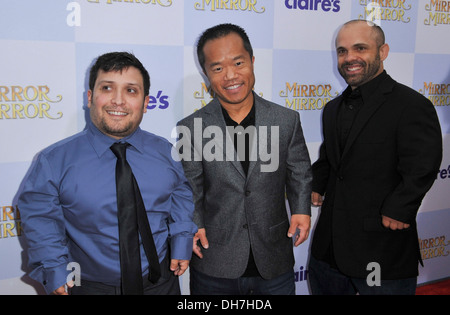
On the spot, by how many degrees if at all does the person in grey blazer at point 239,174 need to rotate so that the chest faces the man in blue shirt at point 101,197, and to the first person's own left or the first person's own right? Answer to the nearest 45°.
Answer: approximately 45° to the first person's own right

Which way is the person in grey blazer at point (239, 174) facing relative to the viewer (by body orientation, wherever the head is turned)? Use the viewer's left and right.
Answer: facing the viewer
